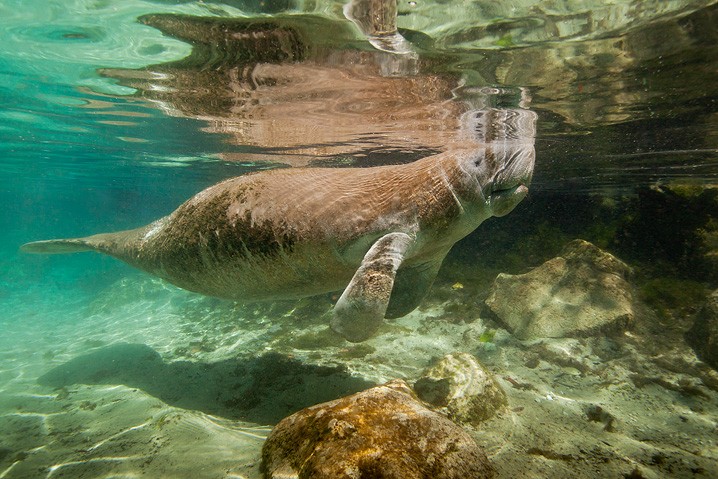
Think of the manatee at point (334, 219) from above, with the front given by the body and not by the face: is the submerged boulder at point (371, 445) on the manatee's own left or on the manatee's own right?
on the manatee's own right

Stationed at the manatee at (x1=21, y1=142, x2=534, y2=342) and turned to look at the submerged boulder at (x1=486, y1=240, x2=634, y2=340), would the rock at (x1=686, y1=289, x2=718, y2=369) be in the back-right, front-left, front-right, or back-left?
front-right

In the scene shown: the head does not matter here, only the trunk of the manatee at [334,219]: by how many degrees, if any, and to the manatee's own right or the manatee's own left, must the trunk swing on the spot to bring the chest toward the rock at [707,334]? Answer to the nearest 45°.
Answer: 0° — it already faces it

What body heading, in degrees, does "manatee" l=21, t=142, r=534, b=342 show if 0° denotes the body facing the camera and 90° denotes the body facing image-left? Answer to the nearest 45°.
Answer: approximately 270°

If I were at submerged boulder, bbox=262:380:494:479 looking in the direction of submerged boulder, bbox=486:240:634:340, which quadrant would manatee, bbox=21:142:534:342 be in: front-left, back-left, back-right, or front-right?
front-left

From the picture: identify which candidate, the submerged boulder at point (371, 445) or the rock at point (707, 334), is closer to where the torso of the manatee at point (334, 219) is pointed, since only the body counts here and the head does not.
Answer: the rock
